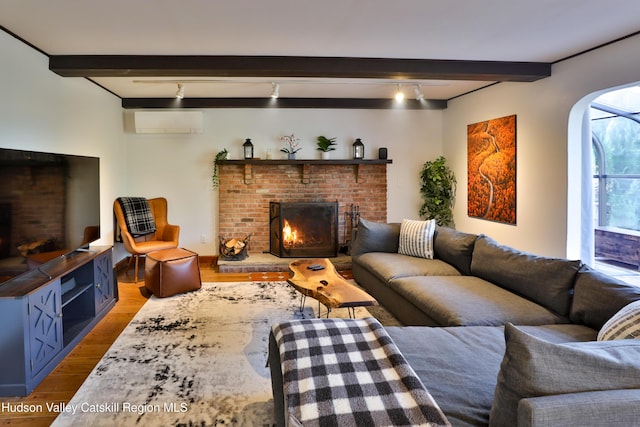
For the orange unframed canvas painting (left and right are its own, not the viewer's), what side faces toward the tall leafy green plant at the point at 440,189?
right

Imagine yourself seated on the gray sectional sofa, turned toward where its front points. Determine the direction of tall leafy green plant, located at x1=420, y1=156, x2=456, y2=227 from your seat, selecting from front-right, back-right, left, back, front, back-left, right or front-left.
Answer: back-right

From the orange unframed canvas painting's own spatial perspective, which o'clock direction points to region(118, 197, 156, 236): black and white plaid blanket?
The black and white plaid blanket is roughly at 1 o'clock from the orange unframed canvas painting.

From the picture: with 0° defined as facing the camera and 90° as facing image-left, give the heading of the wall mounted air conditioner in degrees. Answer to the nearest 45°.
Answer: approximately 0°

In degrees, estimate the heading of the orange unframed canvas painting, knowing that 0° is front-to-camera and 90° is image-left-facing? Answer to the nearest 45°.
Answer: approximately 45°

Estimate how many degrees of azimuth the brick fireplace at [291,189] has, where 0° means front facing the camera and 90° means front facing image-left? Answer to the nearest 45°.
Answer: approximately 0°

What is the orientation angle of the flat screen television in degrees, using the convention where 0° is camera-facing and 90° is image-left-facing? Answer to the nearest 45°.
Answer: approximately 315°

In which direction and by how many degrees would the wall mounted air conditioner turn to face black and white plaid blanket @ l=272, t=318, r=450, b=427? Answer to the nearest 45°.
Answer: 0° — it already faces it

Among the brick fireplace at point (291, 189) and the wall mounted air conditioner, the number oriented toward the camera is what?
2
